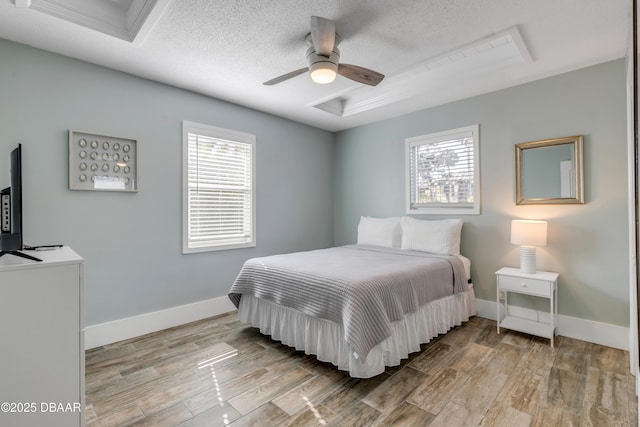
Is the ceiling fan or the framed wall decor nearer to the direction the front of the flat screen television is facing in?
the ceiling fan

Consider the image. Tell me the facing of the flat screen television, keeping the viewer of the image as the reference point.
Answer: facing to the right of the viewer

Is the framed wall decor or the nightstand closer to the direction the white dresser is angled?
the nightstand

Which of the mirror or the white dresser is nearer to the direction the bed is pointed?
the white dresser

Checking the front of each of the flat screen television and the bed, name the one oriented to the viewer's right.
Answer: the flat screen television

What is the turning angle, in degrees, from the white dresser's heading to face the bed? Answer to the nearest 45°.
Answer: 0° — it already faces it

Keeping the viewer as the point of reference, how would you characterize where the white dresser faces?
facing to the right of the viewer

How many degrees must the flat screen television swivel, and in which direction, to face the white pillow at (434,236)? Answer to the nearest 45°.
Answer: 0° — it already faces it

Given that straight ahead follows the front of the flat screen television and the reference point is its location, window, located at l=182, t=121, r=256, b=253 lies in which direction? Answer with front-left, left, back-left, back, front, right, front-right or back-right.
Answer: front-left

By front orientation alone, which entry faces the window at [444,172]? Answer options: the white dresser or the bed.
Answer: the white dresser

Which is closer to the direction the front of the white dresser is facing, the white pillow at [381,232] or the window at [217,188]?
the white pillow
